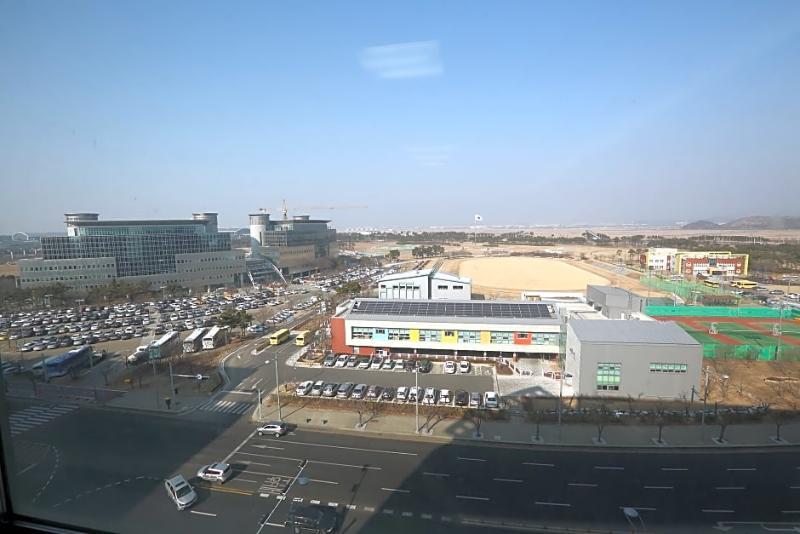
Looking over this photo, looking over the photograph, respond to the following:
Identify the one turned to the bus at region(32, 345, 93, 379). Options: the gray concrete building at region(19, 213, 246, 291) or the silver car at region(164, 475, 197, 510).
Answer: the gray concrete building

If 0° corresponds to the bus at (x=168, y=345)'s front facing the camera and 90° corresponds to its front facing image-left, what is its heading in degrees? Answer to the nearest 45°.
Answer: approximately 45°

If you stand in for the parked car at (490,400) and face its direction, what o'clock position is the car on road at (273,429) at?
the car on road at (273,429) is roughly at 2 o'clock from the parked car at (490,400).

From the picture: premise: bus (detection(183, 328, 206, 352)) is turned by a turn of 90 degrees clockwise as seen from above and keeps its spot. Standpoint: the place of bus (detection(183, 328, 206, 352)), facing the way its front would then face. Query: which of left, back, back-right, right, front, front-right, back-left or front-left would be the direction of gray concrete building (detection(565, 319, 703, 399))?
back

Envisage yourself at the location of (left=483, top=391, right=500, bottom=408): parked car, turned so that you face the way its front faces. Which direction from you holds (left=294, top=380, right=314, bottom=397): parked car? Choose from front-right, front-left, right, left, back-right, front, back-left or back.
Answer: right

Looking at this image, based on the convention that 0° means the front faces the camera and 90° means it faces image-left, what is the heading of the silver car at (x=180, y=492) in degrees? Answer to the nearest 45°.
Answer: approximately 315°

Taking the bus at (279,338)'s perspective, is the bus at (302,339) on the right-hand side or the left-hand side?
on its left

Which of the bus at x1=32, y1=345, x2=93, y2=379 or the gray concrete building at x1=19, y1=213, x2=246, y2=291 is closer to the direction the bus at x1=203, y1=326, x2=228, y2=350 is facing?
the bus

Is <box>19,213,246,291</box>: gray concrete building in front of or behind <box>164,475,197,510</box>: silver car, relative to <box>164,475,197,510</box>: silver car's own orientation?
behind
